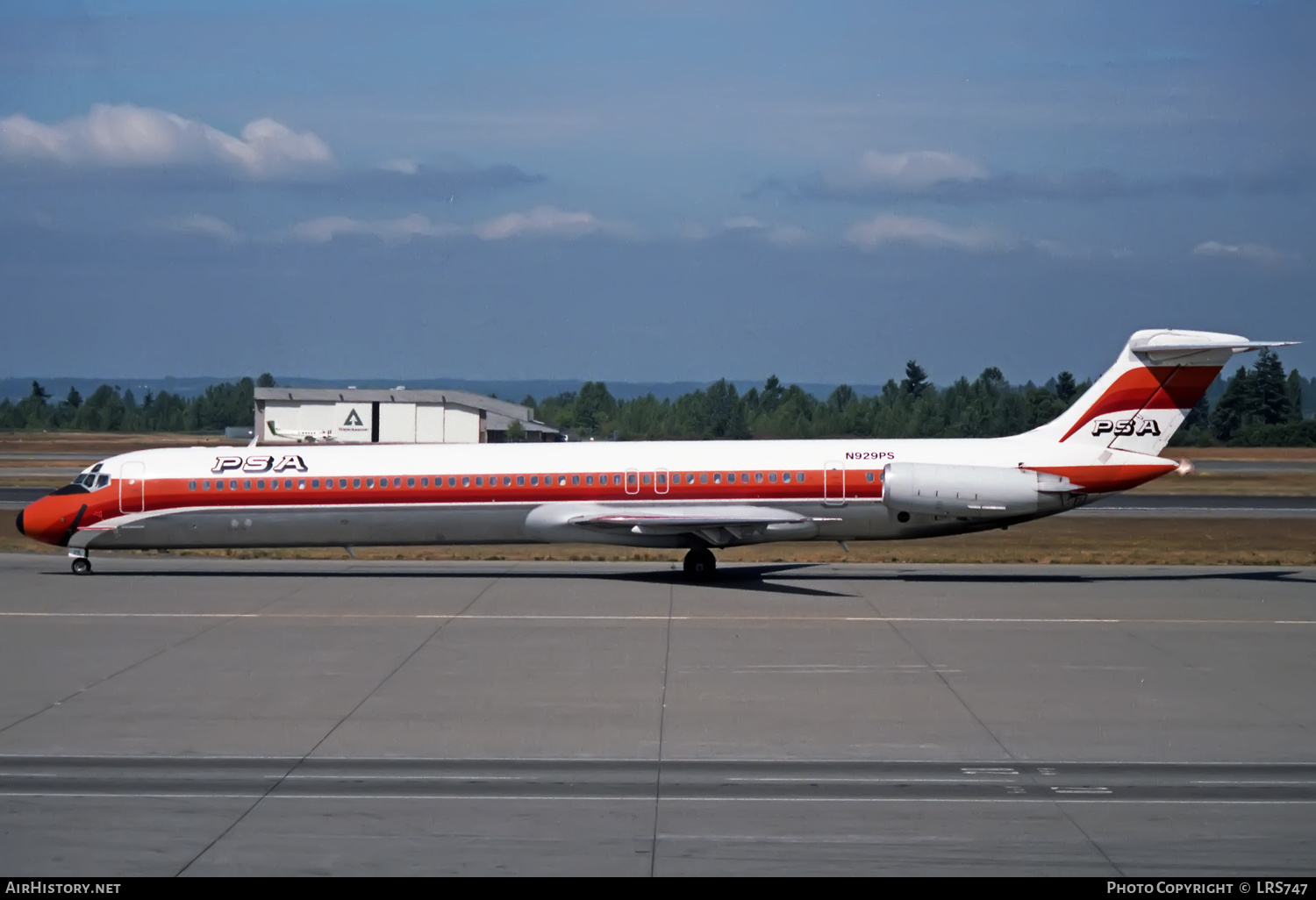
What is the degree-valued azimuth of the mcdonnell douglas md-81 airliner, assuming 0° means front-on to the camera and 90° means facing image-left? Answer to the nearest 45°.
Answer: approximately 90°
